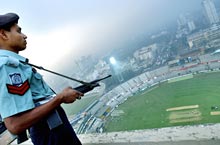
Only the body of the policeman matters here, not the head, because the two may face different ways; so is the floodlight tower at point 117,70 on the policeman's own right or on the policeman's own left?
on the policeman's own left

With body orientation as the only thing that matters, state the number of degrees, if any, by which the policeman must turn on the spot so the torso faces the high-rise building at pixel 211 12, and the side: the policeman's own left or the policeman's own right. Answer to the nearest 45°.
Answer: approximately 45° to the policeman's own left

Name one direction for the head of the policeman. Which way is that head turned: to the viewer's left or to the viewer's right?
to the viewer's right

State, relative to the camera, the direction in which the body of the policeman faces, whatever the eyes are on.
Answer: to the viewer's right
